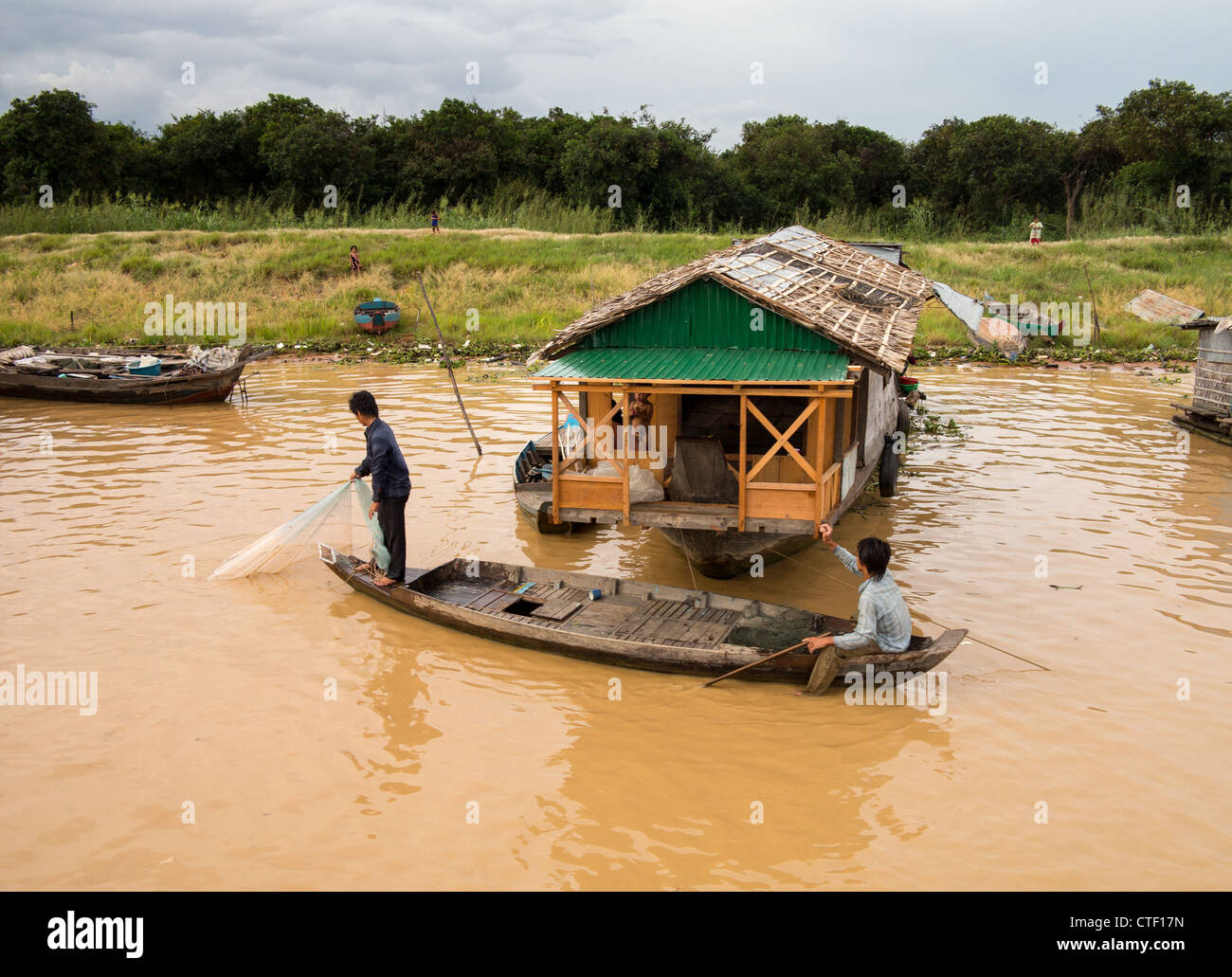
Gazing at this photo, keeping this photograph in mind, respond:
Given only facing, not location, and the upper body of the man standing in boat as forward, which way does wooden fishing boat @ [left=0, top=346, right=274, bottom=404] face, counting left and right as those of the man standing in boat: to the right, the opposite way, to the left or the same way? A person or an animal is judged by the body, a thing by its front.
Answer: the opposite way

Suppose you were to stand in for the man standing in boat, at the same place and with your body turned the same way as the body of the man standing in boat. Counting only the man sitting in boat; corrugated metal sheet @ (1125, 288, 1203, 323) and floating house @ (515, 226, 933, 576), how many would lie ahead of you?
0

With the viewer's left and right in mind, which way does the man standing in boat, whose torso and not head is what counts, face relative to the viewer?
facing to the left of the viewer

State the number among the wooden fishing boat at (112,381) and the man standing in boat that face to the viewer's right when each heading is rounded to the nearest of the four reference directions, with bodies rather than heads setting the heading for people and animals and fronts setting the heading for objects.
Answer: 1

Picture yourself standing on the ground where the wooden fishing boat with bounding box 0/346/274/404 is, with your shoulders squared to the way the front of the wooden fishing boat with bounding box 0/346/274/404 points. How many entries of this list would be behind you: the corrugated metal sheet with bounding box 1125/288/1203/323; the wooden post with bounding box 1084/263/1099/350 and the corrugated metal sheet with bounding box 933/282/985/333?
0

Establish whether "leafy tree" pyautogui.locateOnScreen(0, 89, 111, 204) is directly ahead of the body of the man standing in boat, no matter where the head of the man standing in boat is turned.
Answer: no

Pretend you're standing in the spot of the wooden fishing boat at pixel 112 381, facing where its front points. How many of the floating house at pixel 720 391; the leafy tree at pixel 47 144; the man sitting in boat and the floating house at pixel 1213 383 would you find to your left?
1

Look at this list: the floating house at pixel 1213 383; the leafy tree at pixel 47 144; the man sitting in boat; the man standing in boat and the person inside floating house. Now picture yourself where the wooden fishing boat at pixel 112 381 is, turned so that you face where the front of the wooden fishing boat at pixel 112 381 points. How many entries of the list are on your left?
1

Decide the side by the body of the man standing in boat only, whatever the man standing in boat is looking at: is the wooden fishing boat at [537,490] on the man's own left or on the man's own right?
on the man's own right

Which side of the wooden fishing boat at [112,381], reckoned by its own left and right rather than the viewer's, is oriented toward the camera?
right

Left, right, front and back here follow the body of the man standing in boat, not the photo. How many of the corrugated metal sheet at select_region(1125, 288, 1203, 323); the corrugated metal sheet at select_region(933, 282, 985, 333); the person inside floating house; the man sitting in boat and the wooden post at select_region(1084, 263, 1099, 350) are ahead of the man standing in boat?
0

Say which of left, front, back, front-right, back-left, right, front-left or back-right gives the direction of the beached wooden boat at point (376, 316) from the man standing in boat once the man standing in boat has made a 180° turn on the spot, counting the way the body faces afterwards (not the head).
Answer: left

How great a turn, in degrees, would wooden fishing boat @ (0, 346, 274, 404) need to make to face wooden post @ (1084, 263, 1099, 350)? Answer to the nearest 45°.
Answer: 0° — it already faces it

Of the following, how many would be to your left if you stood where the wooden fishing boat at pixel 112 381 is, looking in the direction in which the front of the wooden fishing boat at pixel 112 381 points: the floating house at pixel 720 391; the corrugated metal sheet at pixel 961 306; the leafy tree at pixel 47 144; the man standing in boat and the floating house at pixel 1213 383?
1
